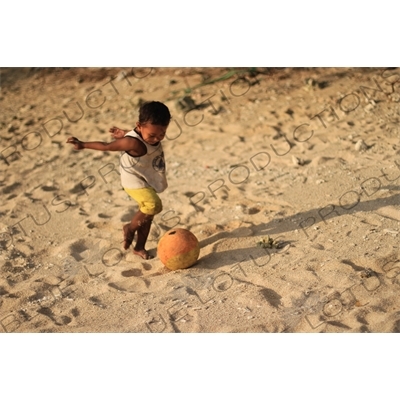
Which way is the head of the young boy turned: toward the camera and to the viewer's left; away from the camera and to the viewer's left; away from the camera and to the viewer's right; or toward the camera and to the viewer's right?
toward the camera and to the viewer's right

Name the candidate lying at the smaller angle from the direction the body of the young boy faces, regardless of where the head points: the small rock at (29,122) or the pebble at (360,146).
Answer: the pebble

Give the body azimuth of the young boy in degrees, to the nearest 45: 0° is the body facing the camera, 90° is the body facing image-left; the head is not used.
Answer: approximately 315°

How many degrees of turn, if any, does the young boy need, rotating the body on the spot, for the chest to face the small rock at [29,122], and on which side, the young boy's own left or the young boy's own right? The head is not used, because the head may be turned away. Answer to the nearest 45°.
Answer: approximately 135° to the young boy's own left

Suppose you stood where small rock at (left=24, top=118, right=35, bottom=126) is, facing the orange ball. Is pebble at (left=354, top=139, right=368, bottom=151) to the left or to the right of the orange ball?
left

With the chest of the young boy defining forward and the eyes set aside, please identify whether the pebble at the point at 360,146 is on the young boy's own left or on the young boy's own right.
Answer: on the young boy's own left
